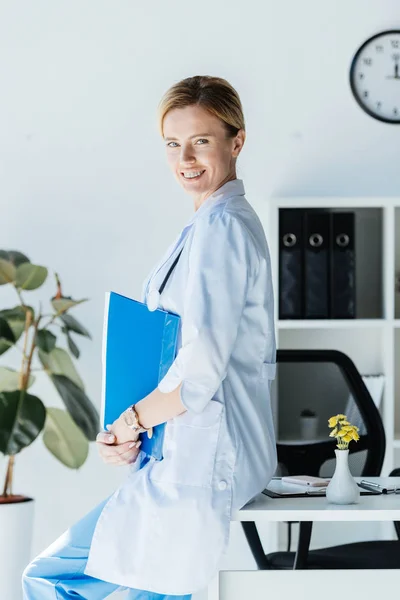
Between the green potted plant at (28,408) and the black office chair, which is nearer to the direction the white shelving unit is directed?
the black office chair

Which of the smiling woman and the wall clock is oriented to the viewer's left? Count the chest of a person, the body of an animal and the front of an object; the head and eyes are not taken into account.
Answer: the smiling woman

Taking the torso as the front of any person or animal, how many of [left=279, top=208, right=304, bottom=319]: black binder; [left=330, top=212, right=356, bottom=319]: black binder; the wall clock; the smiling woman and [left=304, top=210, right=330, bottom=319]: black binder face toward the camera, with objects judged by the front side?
4

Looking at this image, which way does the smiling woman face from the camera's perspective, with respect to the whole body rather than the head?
to the viewer's left

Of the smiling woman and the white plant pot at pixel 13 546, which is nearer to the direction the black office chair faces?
the smiling woman

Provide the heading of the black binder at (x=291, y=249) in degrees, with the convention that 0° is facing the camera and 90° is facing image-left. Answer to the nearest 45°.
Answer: approximately 0°

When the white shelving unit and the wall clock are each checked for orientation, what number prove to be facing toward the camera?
2
